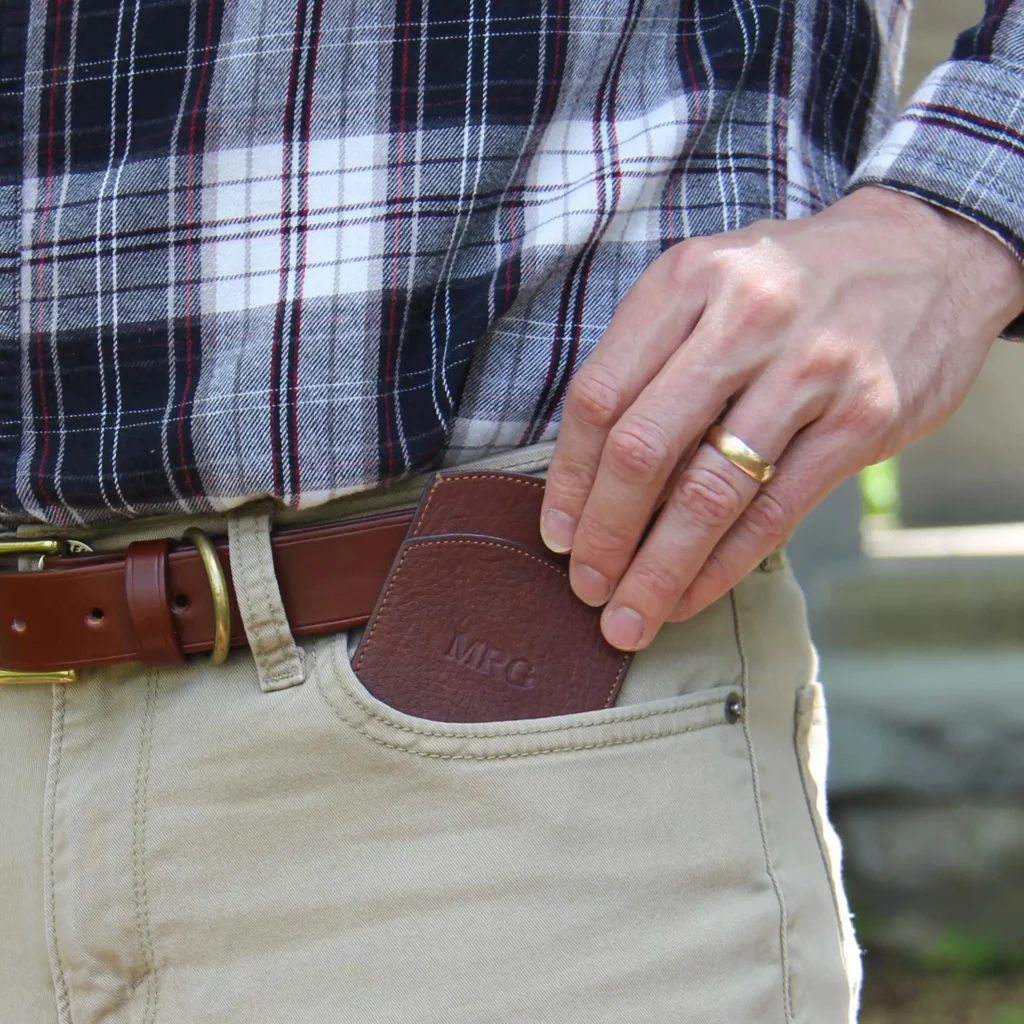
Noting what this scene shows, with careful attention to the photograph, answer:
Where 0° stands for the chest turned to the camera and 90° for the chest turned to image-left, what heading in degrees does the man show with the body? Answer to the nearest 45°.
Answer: approximately 45°
